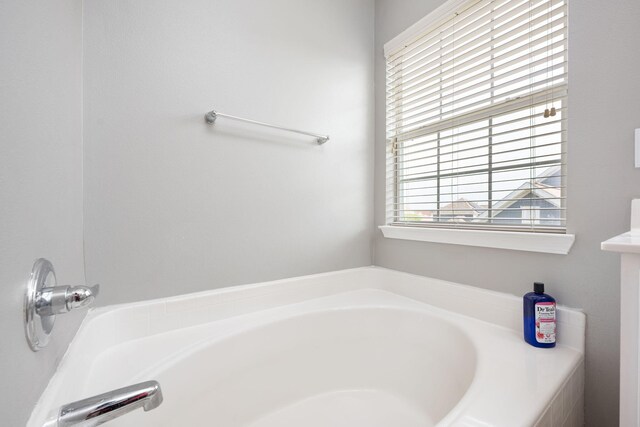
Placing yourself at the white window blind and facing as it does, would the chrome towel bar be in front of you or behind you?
in front

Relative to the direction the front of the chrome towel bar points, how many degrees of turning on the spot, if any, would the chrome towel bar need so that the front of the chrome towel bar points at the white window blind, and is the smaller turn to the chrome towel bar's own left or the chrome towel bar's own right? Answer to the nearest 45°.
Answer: approximately 45° to the chrome towel bar's own left

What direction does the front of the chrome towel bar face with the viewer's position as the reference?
facing the viewer and to the right of the viewer

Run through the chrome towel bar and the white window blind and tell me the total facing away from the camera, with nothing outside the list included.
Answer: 0

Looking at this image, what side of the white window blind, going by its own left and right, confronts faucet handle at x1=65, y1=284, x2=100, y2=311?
front
